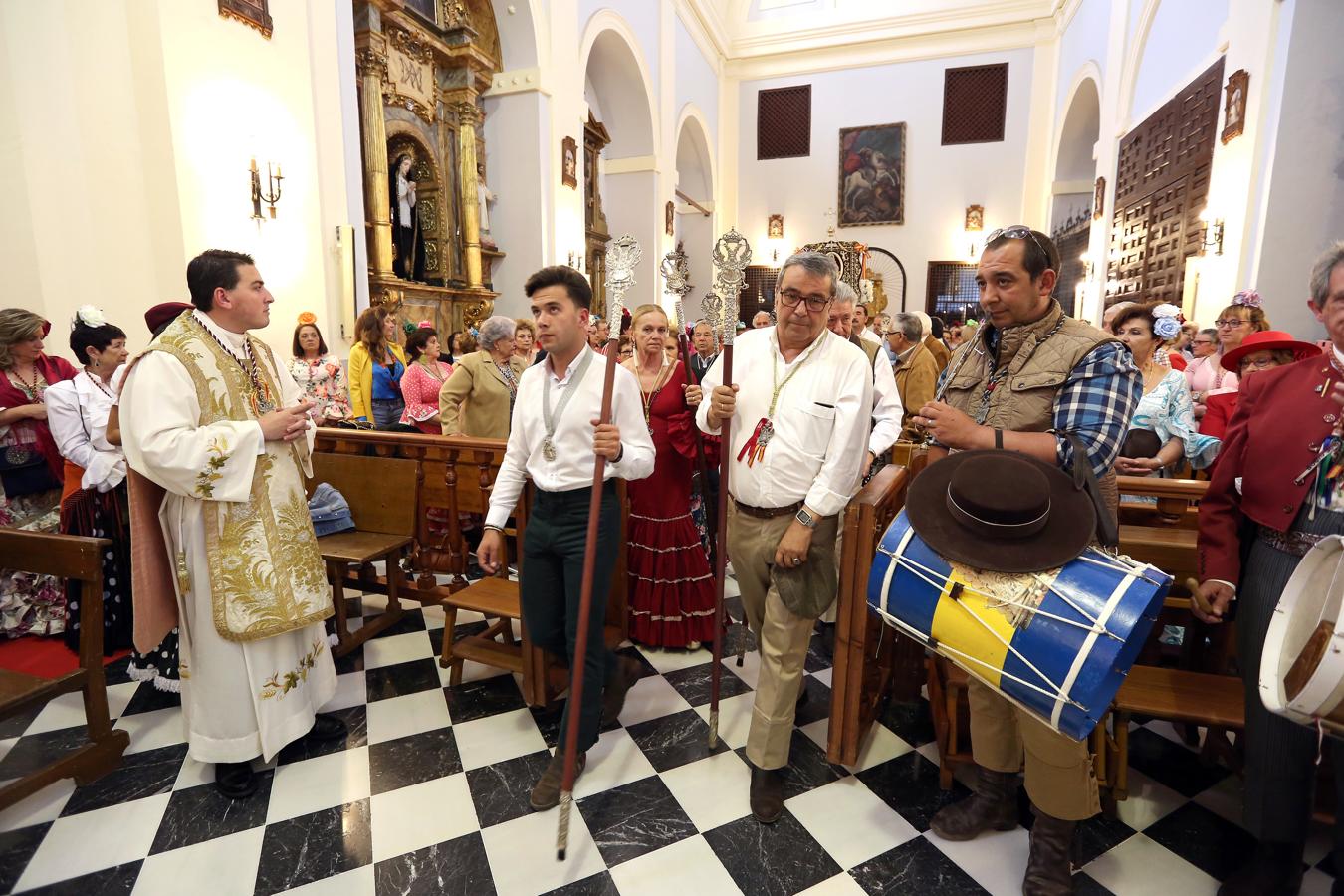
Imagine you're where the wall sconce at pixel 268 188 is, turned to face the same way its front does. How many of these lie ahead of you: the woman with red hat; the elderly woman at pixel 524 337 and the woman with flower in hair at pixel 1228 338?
3

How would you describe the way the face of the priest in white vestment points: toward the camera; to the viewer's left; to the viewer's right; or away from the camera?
to the viewer's right

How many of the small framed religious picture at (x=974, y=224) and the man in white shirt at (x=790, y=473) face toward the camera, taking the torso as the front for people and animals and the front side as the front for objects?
2

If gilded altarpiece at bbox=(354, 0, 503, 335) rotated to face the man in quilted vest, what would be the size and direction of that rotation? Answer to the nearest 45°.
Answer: approximately 45° to its right

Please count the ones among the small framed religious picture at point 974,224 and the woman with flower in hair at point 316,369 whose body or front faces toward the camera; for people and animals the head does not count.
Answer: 2
